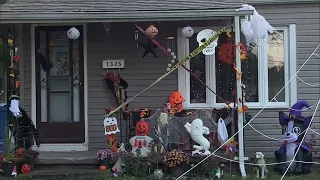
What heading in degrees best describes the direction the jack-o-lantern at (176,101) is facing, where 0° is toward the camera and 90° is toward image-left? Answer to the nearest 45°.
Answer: approximately 0°

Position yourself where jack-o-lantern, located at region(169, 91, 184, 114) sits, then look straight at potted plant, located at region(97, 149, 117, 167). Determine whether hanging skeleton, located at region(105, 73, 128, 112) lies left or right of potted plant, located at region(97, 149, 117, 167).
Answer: right

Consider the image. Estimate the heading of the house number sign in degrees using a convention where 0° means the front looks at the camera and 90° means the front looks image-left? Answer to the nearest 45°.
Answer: approximately 0°

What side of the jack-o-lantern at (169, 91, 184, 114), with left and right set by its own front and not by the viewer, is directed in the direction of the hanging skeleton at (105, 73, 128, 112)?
right
